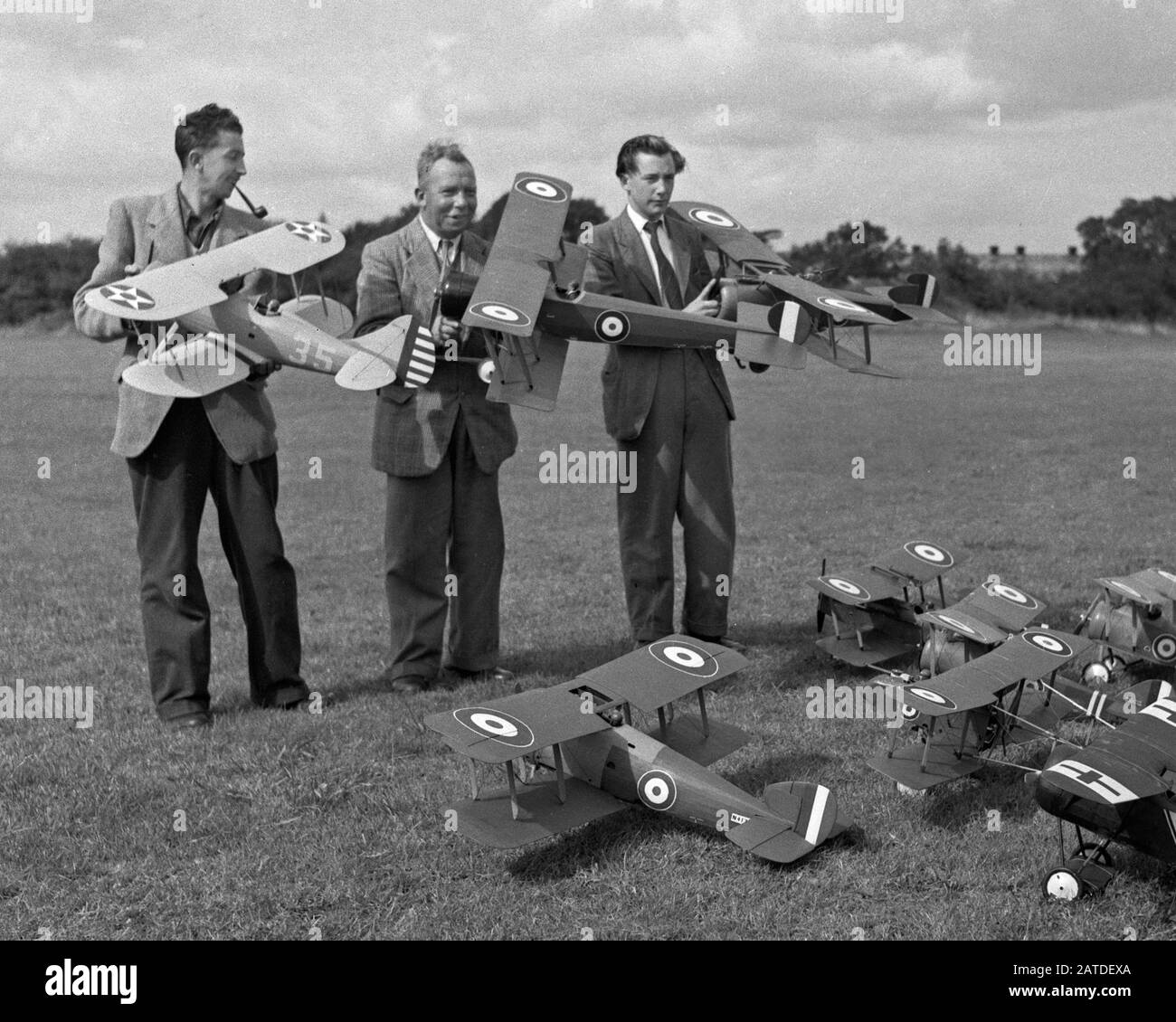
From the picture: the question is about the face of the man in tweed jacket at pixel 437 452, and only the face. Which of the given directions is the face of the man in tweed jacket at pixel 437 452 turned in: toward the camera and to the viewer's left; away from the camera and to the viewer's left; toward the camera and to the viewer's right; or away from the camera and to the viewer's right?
toward the camera and to the viewer's right

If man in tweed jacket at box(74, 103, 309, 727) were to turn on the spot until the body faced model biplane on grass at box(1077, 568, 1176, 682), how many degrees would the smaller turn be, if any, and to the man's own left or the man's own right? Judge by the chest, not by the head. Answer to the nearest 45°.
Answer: approximately 45° to the man's own left

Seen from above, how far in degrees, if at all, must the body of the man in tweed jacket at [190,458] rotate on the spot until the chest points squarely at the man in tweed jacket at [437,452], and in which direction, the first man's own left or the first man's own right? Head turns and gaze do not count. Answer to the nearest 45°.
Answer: approximately 45° to the first man's own left

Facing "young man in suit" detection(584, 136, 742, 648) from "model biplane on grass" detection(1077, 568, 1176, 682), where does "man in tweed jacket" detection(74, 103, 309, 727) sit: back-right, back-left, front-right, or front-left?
front-left

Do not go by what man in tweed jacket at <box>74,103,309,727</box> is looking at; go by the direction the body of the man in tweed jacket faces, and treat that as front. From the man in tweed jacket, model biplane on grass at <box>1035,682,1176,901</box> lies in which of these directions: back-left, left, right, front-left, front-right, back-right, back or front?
front

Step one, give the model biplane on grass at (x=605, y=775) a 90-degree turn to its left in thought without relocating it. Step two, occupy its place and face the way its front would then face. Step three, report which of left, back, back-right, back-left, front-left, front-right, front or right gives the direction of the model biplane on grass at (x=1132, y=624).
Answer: back

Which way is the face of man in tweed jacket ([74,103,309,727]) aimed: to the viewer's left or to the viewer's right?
to the viewer's right

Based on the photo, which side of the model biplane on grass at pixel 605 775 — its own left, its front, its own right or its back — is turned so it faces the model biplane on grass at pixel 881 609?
right

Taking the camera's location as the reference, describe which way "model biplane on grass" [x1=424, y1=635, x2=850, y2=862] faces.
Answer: facing away from the viewer and to the left of the viewer

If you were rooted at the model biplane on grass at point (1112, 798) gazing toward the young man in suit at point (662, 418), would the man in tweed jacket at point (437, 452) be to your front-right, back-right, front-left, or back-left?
front-left

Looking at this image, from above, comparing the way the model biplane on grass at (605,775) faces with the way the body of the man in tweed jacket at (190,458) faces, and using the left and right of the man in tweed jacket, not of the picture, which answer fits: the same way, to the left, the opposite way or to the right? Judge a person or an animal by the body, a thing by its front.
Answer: the opposite way

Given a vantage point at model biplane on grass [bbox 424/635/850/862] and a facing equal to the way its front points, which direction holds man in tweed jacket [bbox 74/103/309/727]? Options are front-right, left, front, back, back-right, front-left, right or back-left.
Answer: front

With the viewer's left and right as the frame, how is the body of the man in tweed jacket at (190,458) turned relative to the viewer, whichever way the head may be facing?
facing the viewer and to the right of the viewer

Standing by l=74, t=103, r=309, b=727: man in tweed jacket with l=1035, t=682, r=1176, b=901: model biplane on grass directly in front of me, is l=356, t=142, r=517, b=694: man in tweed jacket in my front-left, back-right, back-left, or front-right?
front-left

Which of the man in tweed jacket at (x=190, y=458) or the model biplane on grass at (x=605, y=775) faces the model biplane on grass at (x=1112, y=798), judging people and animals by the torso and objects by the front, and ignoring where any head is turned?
the man in tweed jacket

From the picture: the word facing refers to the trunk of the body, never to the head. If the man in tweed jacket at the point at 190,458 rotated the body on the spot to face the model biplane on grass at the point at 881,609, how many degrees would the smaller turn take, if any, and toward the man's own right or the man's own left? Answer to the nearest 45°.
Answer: approximately 45° to the man's own left
